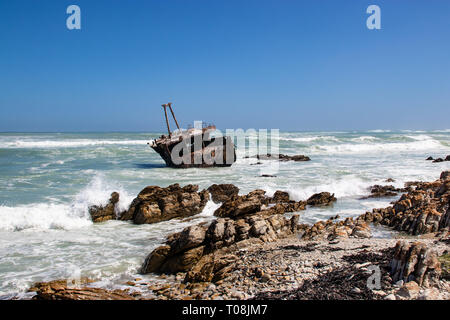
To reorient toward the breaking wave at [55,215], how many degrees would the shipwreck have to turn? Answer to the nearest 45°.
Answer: approximately 90° to its left

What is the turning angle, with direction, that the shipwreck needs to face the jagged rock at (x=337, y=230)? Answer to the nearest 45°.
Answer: approximately 90° to its left

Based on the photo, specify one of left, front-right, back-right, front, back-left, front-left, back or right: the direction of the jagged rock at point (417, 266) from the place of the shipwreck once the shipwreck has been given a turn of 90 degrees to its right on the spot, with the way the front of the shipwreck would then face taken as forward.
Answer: back

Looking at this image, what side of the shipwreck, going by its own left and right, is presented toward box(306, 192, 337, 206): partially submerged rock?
left

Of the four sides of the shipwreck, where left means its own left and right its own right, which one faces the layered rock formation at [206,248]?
left

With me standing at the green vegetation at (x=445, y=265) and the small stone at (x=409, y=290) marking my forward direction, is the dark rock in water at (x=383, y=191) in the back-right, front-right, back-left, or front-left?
back-right
